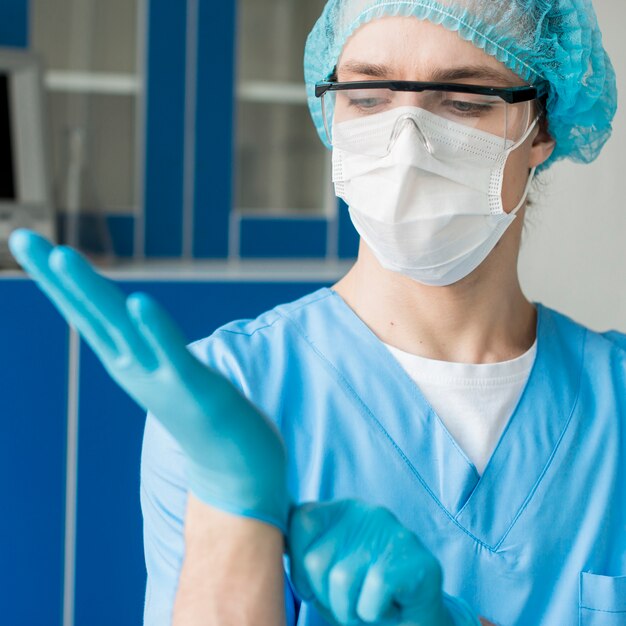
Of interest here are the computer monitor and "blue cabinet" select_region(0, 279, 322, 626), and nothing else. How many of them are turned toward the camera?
2

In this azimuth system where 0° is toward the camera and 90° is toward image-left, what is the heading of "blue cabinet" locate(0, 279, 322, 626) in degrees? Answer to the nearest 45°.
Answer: approximately 0°
